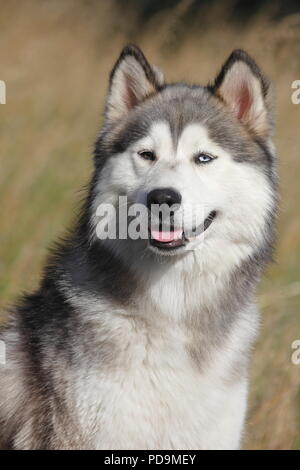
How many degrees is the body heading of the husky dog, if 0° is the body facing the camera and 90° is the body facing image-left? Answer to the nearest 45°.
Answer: approximately 315°
